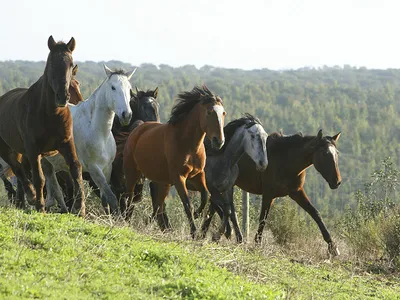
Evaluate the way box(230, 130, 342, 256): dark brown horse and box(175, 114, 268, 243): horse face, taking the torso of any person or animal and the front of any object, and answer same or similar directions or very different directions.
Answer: same or similar directions

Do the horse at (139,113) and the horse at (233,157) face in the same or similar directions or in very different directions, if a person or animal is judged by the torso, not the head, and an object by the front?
same or similar directions

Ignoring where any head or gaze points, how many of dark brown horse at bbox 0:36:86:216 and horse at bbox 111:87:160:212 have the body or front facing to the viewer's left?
0

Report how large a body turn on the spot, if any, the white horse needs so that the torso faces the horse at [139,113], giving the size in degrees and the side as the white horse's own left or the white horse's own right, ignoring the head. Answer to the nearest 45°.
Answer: approximately 135° to the white horse's own left

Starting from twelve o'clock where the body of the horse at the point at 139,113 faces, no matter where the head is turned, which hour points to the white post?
The white post is roughly at 10 o'clock from the horse.

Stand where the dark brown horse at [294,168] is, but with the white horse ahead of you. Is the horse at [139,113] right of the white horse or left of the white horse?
right

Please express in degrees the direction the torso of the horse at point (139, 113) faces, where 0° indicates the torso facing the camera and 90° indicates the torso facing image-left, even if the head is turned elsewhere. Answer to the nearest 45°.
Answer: approximately 315°

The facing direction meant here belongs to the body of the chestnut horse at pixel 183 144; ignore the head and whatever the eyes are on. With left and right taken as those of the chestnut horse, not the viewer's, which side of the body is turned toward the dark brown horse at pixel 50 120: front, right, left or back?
right

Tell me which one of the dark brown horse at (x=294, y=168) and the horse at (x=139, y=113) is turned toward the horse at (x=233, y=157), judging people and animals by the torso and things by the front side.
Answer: the horse at (x=139, y=113)

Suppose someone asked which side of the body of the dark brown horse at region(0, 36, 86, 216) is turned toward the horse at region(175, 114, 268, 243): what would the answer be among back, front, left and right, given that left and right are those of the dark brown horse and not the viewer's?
left

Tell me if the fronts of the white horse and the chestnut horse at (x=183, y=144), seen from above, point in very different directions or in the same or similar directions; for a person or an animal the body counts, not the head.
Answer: same or similar directions
